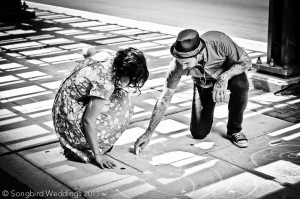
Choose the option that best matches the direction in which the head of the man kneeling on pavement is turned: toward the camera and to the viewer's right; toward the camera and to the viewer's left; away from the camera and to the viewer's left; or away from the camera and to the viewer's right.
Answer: toward the camera and to the viewer's left

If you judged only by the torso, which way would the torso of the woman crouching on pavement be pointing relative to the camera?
to the viewer's right

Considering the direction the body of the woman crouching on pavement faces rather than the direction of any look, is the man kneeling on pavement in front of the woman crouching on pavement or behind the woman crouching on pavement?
in front
